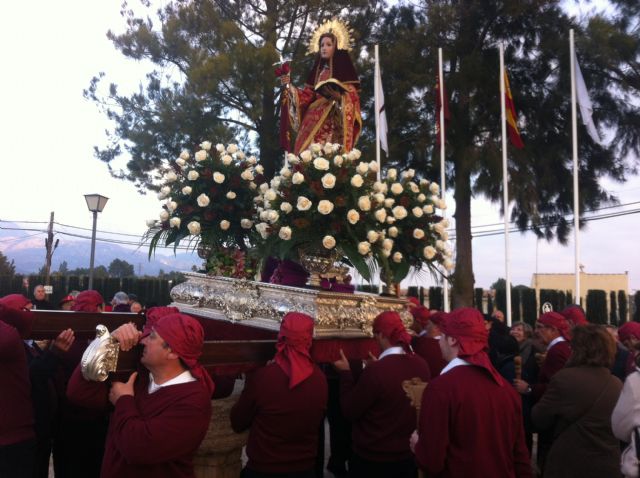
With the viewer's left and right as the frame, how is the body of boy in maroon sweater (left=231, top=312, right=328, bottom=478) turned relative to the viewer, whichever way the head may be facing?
facing away from the viewer

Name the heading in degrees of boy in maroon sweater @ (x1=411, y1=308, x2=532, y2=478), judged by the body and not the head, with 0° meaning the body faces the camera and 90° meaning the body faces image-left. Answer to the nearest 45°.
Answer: approximately 135°

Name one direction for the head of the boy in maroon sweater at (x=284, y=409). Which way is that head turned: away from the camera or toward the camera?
away from the camera

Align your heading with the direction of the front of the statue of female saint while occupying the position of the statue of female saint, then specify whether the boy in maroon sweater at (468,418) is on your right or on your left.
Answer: on your left

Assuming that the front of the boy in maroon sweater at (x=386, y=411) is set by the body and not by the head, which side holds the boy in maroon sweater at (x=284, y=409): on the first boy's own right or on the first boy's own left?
on the first boy's own left

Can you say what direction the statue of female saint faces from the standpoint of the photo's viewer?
facing the viewer and to the left of the viewer

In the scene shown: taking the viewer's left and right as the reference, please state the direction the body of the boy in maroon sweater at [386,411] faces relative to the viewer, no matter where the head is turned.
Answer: facing away from the viewer and to the left of the viewer

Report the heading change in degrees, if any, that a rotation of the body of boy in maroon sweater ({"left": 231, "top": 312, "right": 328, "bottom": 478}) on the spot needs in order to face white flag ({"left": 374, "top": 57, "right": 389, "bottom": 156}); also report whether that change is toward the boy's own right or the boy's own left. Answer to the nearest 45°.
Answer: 0° — they already face it
